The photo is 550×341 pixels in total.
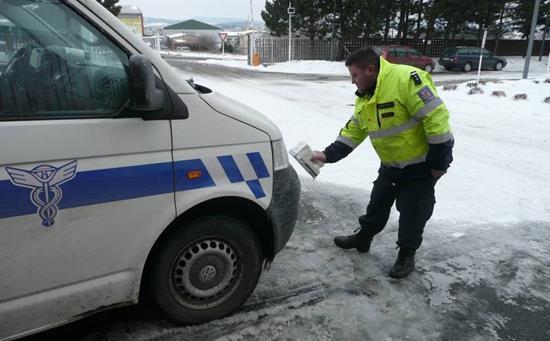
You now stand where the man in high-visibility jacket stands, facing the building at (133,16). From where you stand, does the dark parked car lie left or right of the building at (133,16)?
right

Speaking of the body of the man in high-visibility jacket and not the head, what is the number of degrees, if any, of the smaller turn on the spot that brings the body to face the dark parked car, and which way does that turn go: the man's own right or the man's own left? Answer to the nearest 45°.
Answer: approximately 135° to the man's own right

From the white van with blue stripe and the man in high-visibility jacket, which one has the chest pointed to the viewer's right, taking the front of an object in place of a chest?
the white van with blue stripe

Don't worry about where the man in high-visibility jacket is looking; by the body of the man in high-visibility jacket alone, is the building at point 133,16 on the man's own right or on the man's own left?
on the man's own right

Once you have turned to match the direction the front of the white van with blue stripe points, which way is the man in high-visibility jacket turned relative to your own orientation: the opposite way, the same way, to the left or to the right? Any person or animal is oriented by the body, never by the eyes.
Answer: the opposite way

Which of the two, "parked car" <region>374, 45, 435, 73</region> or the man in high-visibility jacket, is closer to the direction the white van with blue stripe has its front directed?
the man in high-visibility jacket

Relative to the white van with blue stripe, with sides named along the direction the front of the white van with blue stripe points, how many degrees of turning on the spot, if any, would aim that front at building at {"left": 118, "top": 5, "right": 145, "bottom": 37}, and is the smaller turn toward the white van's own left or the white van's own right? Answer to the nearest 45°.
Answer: approximately 90° to the white van's own left

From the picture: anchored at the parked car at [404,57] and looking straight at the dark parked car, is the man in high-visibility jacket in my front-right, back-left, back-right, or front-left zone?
back-right

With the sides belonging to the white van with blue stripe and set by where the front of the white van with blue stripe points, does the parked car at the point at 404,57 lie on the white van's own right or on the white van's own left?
on the white van's own left

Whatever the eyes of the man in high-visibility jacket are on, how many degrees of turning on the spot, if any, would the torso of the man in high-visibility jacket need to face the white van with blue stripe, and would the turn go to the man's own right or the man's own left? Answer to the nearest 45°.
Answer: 0° — they already face it

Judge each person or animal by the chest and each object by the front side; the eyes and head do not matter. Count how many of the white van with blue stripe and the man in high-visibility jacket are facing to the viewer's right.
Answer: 1

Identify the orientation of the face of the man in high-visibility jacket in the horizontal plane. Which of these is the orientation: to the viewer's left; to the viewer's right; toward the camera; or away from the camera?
to the viewer's left

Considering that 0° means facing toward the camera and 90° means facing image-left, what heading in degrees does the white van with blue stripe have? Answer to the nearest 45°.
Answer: approximately 270°
